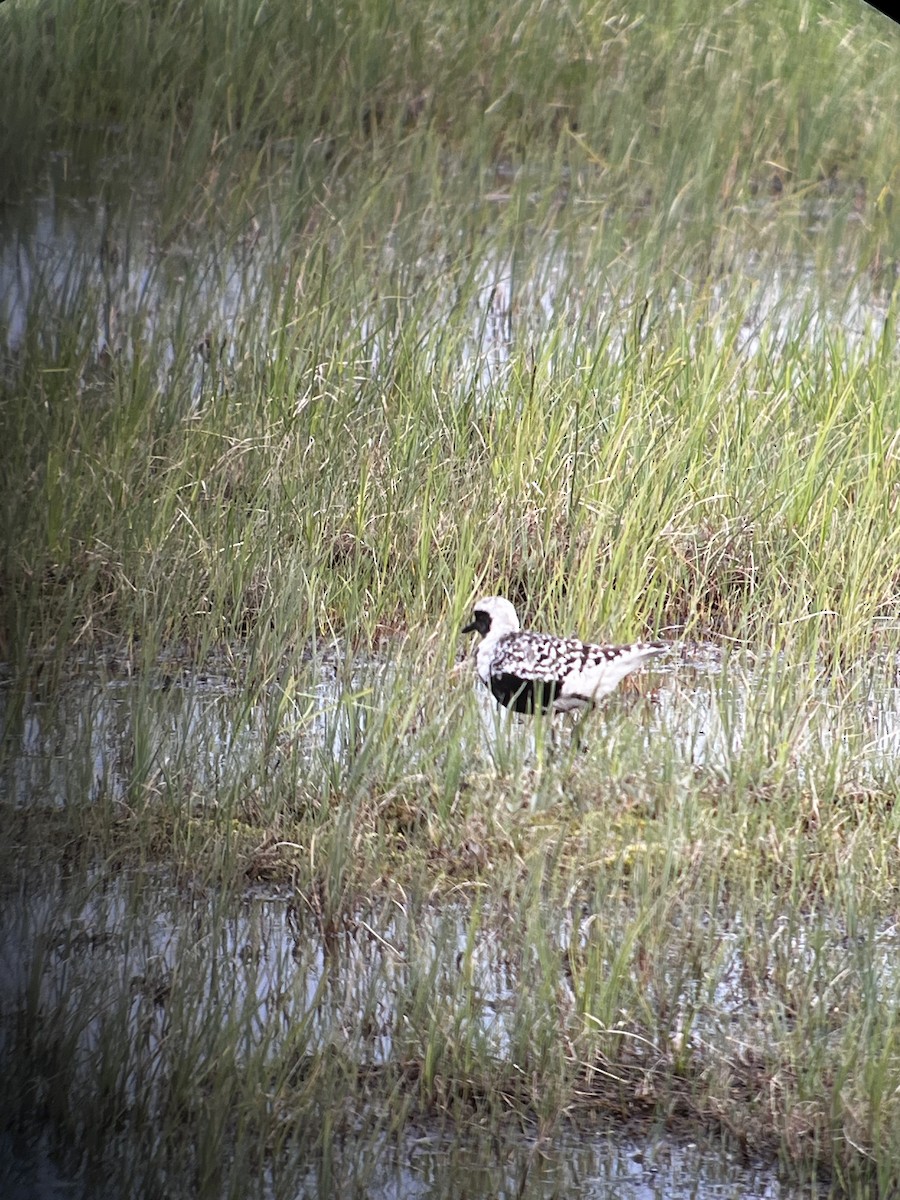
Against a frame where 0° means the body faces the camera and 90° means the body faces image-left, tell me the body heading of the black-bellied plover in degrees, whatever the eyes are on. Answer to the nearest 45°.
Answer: approximately 90°
